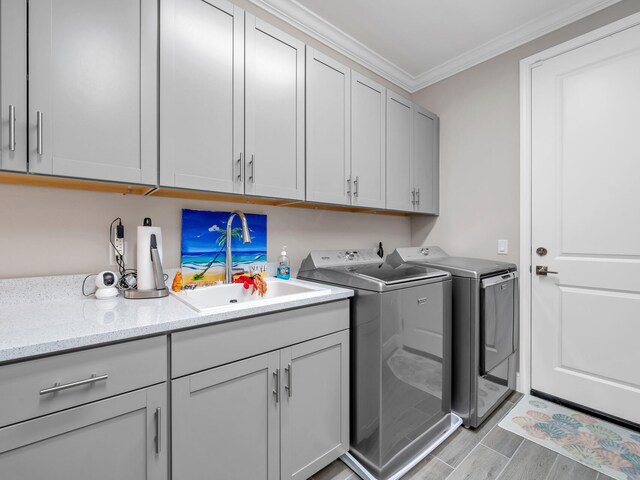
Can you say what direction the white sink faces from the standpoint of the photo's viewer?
facing the viewer and to the right of the viewer

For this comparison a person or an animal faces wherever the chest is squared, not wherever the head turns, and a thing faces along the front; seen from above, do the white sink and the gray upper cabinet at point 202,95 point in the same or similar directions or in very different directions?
same or similar directions

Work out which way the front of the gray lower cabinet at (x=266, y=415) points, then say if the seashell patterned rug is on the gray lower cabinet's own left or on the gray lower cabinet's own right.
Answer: on the gray lower cabinet's own left

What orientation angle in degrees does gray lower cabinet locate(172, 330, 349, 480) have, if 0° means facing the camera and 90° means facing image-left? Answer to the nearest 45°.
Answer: approximately 315°

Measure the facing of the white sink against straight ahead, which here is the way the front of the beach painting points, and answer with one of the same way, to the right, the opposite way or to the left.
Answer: the same way

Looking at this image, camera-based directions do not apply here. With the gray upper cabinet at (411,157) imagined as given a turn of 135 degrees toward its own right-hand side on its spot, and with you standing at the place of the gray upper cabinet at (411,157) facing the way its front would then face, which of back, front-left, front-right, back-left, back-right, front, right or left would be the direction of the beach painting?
front-left

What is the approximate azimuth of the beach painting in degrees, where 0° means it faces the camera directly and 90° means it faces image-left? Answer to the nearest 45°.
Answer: approximately 315°

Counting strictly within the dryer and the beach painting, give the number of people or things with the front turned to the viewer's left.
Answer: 0

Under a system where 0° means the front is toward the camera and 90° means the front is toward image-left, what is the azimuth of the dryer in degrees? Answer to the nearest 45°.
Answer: approximately 315°
